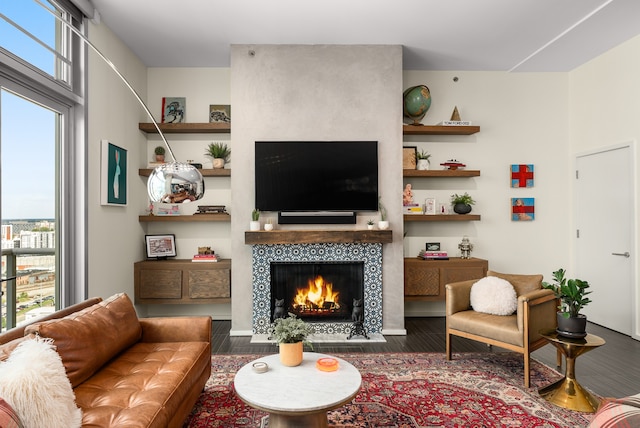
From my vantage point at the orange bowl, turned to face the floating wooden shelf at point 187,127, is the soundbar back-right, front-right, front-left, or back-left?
front-right

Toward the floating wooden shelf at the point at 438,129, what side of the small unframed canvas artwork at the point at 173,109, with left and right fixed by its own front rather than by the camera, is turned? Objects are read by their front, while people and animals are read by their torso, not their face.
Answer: left

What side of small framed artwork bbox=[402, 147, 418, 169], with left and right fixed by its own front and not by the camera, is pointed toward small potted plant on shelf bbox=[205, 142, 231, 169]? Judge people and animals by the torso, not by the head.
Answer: right

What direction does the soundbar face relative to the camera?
toward the camera

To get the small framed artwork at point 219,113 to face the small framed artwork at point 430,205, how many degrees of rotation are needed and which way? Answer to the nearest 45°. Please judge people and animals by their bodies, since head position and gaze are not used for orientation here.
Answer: approximately 90° to its left

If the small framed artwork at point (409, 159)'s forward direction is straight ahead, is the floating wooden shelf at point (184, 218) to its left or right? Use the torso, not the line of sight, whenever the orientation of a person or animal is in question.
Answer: on its right

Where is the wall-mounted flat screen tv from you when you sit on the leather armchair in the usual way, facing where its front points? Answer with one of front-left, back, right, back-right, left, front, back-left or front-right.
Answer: front-right

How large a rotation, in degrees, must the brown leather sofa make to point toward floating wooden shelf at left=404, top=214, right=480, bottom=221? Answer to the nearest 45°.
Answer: approximately 45° to its left

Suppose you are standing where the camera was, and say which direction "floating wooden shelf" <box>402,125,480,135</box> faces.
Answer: facing the viewer

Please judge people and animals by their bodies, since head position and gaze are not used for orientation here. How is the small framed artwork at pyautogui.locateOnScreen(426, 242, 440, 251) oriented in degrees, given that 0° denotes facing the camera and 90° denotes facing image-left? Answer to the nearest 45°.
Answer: approximately 0°

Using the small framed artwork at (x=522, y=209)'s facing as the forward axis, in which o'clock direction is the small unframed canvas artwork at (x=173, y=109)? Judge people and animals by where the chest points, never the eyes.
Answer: the small unframed canvas artwork at (x=173, y=109) is roughly at 2 o'clock from the small framed artwork at (x=522, y=209).

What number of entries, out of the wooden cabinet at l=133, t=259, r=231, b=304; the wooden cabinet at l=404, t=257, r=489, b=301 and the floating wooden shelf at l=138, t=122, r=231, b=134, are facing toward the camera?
3

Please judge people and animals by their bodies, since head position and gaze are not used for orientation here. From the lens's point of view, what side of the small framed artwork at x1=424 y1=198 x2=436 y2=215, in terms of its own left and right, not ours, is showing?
front
